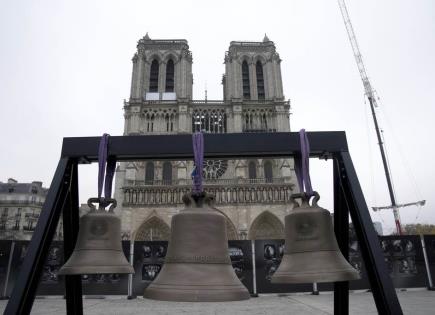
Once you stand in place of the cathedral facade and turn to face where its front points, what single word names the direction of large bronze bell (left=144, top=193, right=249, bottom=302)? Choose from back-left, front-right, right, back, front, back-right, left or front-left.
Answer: front

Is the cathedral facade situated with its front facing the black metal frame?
yes

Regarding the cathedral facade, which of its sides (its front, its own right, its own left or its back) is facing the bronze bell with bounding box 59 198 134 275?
front

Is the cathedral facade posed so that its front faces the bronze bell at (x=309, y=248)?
yes

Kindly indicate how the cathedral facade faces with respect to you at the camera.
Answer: facing the viewer
